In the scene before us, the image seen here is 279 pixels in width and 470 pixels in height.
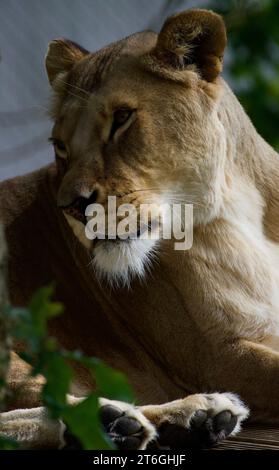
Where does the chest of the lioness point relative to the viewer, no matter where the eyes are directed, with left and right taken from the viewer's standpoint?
facing the viewer and to the right of the viewer
